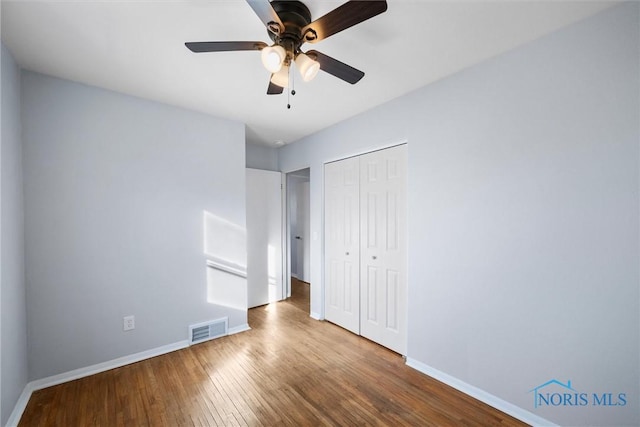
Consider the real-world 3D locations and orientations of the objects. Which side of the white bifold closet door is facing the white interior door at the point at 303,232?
right

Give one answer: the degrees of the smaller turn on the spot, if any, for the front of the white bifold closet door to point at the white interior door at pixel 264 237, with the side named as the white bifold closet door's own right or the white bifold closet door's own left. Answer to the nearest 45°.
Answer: approximately 90° to the white bifold closet door's own right

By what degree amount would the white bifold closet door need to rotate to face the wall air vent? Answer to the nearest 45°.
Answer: approximately 45° to its right

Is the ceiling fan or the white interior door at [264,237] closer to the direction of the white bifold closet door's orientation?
the ceiling fan

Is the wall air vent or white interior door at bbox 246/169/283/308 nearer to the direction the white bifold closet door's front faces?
the wall air vent

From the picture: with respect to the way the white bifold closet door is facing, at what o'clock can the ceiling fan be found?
The ceiling fan is roughly at 11 o'clock from the white bifold closet door.

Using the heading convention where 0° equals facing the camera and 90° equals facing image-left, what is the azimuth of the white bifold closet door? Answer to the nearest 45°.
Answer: approximately 45°

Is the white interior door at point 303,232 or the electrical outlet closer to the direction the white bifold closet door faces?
the electrical outlet
